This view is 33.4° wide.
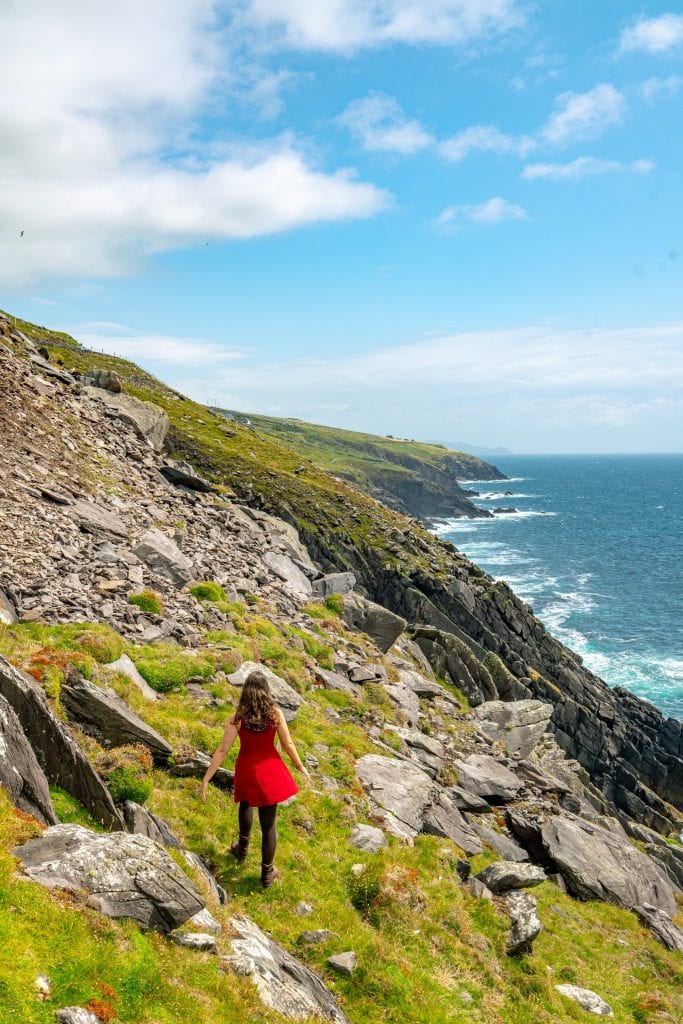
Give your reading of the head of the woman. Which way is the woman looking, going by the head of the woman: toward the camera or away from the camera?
away from the camera

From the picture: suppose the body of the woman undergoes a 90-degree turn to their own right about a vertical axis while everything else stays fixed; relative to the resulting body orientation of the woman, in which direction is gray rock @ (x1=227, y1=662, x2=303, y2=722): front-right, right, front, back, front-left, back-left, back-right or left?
left

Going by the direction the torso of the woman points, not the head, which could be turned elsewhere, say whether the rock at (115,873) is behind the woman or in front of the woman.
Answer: behind

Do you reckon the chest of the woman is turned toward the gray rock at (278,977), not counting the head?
no

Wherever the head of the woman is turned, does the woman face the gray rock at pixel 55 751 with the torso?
no

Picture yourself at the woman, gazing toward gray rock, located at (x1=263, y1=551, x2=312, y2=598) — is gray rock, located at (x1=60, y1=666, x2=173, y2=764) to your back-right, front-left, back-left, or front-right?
front-left

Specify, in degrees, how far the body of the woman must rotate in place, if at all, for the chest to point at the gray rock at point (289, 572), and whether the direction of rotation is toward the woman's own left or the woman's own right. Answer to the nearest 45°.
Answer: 0° — they already face it

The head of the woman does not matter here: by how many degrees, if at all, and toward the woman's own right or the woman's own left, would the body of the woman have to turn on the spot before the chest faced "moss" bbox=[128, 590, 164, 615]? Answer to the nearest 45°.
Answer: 0° — they already face it

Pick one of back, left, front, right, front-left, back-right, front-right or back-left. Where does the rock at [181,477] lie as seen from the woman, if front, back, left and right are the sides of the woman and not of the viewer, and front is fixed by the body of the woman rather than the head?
front

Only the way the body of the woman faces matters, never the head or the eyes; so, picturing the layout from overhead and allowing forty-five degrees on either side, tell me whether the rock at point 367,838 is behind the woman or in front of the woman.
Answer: in front

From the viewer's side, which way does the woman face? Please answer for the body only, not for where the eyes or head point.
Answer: away from the camera

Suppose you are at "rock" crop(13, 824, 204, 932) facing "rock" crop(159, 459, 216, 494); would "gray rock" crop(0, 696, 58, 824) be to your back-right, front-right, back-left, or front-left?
front-left

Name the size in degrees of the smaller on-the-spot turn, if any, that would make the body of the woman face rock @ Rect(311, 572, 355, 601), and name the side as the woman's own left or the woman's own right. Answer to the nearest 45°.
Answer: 0° — they already face it

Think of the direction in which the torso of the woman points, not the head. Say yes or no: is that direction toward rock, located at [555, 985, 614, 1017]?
no

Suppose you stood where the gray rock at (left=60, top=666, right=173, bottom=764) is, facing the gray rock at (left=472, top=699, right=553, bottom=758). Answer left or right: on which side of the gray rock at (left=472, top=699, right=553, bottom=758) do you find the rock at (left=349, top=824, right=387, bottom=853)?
right
